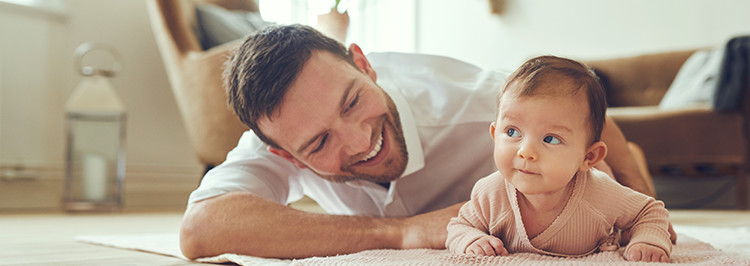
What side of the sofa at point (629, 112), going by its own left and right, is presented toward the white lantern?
right

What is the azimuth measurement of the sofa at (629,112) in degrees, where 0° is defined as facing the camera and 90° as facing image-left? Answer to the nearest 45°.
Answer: approximately 0°

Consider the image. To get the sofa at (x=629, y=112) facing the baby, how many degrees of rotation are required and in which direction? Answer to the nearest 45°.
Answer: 0° — it already faces them

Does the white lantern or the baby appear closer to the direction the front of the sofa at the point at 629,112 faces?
the baby
